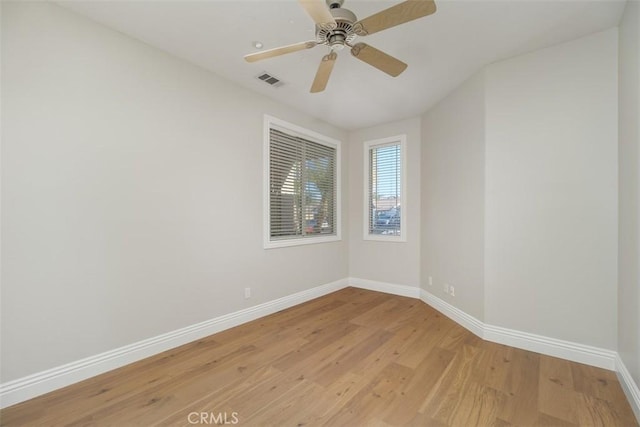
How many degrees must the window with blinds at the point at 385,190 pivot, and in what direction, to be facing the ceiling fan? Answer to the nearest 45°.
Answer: approximately 45° to its left

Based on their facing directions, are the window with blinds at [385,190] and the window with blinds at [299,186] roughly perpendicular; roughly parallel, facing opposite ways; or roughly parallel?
roughly perpendicular

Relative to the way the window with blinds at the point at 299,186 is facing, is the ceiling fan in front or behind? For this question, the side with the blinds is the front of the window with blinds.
in front

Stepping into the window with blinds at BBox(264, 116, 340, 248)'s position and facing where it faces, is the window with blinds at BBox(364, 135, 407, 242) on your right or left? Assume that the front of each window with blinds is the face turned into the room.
on your left

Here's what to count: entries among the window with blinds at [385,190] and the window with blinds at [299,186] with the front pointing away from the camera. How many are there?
0
